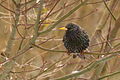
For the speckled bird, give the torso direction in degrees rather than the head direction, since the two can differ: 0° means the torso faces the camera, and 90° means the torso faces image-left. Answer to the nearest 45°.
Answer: approximately 45°
